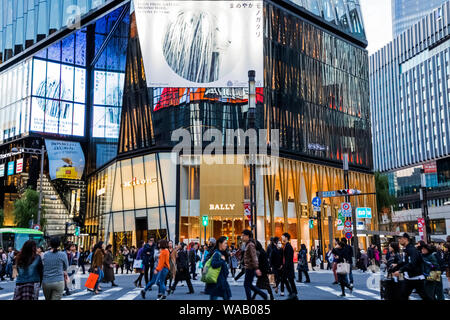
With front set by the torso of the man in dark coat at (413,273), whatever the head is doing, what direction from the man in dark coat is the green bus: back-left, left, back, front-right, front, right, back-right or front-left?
front-right

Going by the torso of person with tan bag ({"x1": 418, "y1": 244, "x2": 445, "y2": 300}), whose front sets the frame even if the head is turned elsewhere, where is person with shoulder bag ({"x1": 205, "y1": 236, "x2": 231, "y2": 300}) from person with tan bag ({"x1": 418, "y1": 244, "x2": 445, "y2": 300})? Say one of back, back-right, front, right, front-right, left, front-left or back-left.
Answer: front-left

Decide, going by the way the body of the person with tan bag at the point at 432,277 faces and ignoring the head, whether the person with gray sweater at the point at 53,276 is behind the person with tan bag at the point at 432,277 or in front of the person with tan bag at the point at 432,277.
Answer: in front

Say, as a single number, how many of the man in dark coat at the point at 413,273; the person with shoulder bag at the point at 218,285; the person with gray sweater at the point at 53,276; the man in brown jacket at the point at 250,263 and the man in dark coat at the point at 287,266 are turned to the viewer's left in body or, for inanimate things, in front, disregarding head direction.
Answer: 3

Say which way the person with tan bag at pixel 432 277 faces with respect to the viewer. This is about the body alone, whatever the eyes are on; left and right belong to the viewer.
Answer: facing to the left of the viewer

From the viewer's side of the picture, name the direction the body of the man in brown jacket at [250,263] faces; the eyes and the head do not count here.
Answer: to the viewer's left

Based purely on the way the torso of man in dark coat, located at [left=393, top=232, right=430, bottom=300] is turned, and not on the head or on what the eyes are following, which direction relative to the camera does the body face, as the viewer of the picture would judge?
to the viewer's left

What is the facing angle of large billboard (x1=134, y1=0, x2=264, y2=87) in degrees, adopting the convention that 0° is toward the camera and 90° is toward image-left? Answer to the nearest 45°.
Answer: approximately 0°
